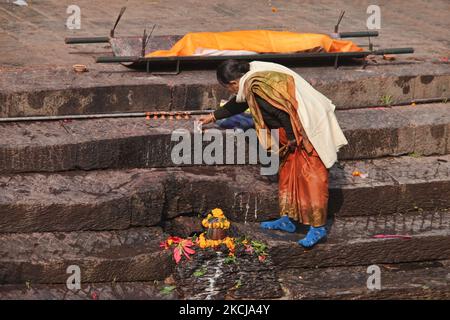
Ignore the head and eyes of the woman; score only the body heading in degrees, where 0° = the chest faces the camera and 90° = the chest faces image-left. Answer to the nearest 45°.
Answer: approximately 90°

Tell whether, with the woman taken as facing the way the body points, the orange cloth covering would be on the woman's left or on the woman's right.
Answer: on the woman's right

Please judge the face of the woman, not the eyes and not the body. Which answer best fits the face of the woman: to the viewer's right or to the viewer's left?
to the viewer's left
